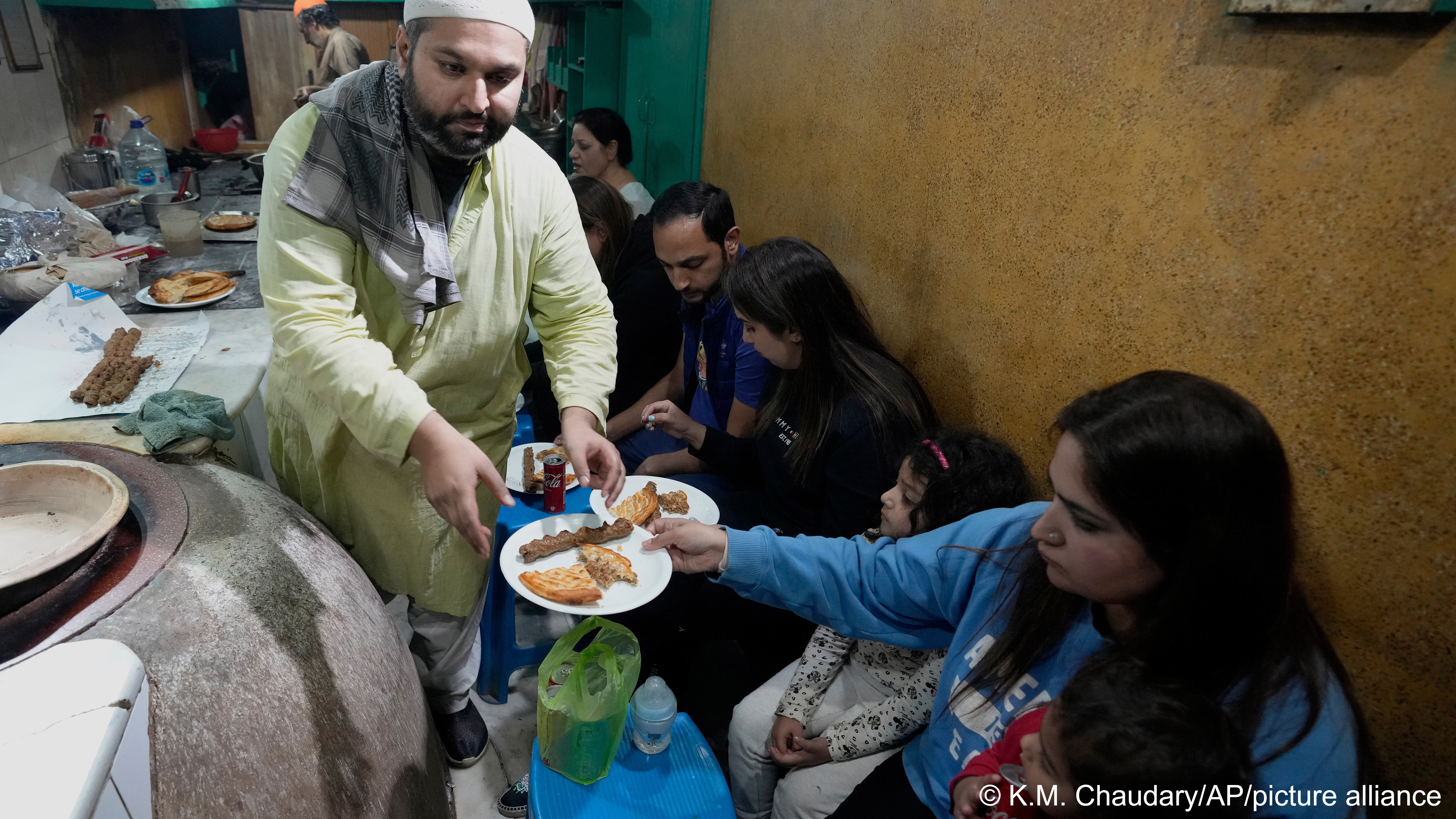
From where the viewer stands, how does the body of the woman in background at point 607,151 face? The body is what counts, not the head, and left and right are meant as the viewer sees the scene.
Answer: facing to the left of the viewer

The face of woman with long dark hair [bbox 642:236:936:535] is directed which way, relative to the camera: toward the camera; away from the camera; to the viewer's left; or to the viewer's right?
to the viewer's left

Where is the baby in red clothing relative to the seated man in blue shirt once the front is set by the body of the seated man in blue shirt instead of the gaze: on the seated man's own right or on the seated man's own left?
on the seated man's own left

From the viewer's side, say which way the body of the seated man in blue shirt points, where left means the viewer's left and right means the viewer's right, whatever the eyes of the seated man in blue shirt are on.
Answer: facing the viewer and to the left of the viewer

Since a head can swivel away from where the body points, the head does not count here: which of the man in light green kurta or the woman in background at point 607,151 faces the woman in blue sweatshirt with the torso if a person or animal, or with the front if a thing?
the man in light green kurta

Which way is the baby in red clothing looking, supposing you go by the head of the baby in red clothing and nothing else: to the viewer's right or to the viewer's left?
to the viewer's left

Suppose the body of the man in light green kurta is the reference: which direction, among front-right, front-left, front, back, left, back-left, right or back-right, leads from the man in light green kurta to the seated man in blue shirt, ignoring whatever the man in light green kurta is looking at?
left

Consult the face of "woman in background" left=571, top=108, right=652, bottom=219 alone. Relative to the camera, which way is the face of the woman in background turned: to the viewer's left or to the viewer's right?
to the viewer's left

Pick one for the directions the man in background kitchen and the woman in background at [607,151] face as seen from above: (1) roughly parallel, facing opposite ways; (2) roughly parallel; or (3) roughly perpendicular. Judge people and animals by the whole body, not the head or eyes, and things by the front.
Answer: roughly parallel

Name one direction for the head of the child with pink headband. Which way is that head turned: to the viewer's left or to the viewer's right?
to the viewer's left

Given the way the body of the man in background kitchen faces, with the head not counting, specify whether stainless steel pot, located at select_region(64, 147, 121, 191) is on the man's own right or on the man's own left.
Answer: on the man's own left

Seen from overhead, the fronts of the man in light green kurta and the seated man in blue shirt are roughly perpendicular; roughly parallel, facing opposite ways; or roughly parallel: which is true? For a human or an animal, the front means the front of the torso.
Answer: roughly perpendicular

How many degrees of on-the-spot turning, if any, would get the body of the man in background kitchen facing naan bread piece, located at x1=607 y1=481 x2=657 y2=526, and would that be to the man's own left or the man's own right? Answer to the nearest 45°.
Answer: approximately 90° to the man's own left

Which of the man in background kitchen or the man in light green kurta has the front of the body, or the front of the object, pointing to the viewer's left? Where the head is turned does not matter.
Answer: the man in background kitchen

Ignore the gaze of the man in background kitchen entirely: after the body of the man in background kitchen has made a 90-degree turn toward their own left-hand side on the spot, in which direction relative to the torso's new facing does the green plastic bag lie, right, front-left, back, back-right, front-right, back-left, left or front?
front

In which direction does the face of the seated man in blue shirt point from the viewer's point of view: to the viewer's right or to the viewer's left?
to the viewer's left

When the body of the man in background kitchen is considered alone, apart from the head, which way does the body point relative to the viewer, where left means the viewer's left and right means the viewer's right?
facing to the left of the viewer
